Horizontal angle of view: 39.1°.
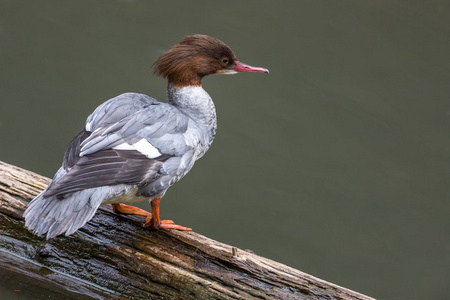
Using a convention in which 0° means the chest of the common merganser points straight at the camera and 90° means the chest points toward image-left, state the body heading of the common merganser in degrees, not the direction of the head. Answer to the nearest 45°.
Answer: approximately 270°
